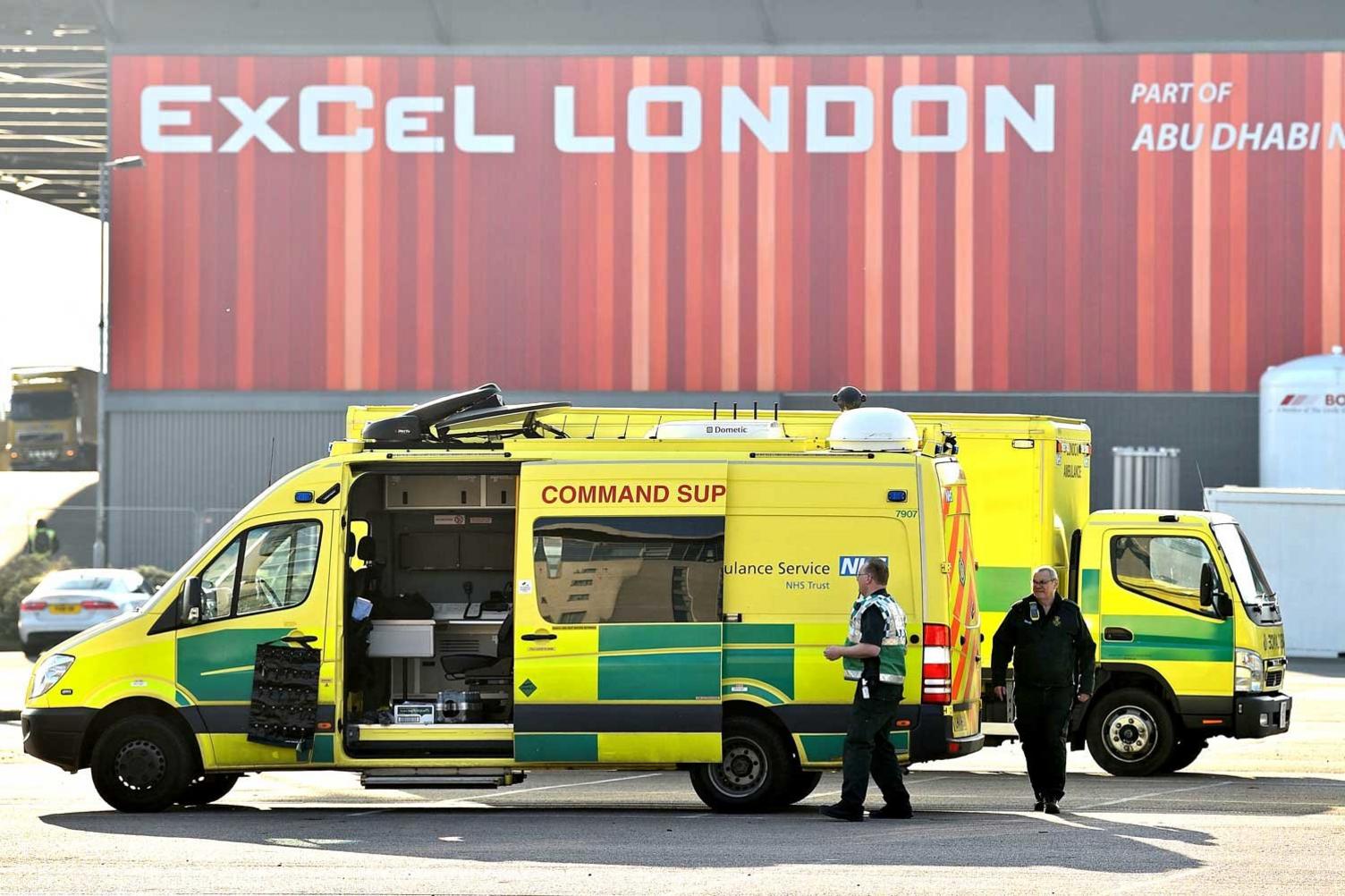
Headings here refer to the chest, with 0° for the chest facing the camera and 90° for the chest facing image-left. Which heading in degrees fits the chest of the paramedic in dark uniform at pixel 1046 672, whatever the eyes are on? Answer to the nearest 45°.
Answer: approximately 0°

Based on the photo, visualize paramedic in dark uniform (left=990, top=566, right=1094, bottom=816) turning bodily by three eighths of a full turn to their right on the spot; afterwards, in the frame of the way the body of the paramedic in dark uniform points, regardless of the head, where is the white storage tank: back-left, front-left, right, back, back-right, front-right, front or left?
front-right

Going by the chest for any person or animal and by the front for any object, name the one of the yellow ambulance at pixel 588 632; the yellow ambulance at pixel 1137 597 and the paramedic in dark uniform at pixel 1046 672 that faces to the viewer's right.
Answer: the yellow ambulance at pixel 1137 597

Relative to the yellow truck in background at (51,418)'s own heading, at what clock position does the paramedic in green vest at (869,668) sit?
The paramedic in green vest is roughly at 12 o'clock from the yellow truck in background.

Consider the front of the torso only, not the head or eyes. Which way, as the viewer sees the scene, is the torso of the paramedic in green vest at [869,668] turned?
to the viewer's left

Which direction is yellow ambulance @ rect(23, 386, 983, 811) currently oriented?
to the viewer's left

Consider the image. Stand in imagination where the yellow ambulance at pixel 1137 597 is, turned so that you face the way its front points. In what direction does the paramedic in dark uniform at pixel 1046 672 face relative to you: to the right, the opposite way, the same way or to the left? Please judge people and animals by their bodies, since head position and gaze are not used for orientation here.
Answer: to the right

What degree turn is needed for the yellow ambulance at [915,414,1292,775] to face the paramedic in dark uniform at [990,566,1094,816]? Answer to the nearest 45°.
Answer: approximately 90° to its right

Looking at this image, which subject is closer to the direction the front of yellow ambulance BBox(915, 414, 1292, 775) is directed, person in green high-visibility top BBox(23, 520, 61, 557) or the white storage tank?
the white storage tank

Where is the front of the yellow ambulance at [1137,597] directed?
to the viewer's right

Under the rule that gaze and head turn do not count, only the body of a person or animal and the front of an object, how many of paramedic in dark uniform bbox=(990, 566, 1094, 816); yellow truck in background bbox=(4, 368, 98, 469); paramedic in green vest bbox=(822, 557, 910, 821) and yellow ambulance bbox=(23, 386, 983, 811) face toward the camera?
2

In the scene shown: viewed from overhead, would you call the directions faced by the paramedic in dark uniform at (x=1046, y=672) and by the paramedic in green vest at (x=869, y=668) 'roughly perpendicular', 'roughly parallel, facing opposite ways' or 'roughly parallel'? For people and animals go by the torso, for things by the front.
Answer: roughly perpendicular

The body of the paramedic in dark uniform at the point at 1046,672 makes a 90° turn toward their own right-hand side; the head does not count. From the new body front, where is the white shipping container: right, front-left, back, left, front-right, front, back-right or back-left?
right
